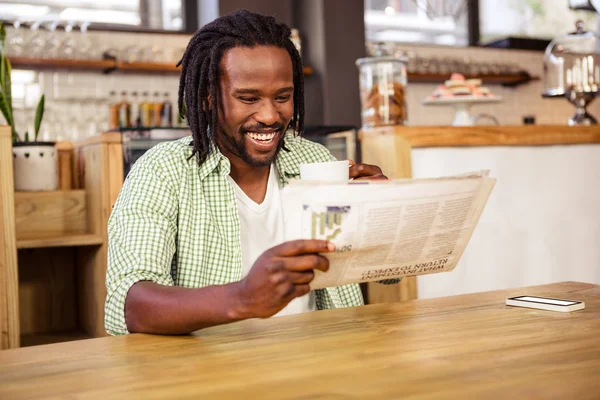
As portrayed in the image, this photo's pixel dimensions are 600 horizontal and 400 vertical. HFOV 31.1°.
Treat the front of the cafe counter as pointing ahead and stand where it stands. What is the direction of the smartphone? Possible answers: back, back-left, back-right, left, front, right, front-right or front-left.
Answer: front

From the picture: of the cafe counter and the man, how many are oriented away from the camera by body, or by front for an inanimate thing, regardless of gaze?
0

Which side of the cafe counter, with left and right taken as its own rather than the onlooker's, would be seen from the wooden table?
front

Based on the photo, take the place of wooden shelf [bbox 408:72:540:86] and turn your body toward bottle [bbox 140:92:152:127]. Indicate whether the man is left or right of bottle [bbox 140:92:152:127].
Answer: left

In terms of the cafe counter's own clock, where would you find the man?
The man is roughly at 1 o'clock from the cafe counter.

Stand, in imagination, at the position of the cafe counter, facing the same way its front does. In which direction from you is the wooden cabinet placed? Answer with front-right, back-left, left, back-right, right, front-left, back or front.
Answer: right

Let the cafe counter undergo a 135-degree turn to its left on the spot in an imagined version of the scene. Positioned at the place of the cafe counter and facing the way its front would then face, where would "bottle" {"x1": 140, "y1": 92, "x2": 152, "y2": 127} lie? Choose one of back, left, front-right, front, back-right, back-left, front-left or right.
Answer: left

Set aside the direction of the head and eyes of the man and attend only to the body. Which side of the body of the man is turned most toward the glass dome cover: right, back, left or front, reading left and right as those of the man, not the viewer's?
left

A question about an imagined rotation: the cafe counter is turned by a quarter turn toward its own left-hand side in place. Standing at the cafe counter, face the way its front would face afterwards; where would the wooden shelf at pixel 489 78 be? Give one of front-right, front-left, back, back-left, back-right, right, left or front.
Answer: left

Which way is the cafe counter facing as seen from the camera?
toward the camera

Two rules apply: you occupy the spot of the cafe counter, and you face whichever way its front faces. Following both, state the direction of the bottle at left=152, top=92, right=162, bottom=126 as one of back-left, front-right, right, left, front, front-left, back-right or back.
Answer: back-right

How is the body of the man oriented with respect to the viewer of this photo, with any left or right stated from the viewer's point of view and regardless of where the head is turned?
facing the viewer and to the right of the viewer

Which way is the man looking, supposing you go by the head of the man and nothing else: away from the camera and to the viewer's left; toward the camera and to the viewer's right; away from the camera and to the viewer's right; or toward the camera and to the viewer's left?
toward the camera and to the viewer's right
